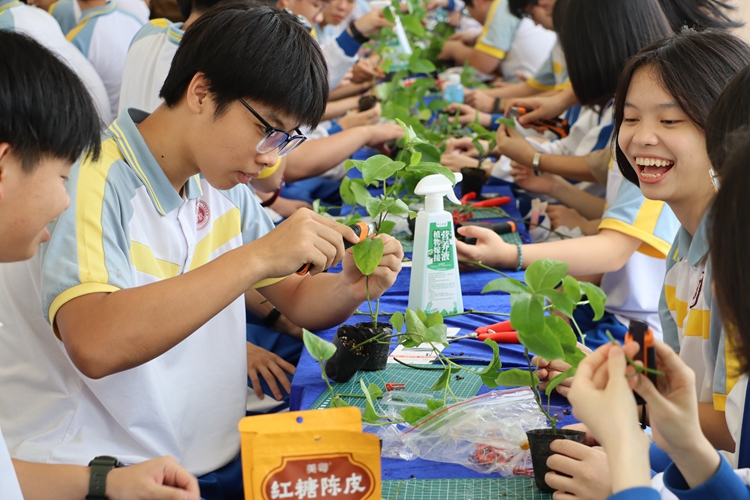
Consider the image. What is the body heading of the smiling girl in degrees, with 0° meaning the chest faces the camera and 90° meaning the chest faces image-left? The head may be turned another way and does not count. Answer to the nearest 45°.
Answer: approximately 45°

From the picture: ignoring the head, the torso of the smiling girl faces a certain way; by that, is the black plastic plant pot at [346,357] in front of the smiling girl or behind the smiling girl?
in front

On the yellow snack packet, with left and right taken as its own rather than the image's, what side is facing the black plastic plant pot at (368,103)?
back

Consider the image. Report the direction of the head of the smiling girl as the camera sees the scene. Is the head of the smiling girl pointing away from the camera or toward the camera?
toward the camera

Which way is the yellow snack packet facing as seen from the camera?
toward the camera

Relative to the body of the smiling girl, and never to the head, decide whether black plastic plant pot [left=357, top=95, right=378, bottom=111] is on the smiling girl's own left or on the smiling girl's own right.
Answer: on the smiling girl's own right

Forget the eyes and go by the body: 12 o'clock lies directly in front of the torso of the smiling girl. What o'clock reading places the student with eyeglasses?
The student with eyeglasses is roughly at 12 o'clock from the smiling girl.

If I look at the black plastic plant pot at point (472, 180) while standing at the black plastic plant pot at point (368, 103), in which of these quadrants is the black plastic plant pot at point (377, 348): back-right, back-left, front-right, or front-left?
front-right

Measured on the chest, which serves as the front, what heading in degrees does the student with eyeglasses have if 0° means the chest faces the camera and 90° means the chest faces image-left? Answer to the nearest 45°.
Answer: approximately 315°
